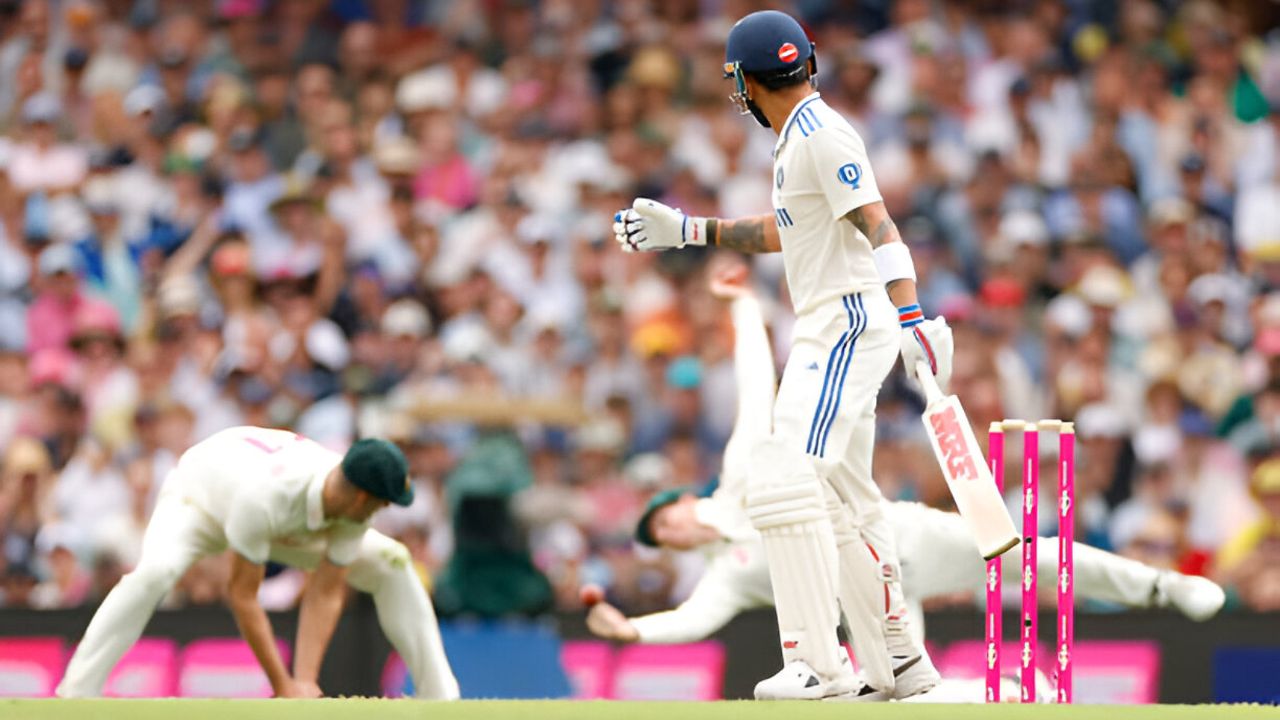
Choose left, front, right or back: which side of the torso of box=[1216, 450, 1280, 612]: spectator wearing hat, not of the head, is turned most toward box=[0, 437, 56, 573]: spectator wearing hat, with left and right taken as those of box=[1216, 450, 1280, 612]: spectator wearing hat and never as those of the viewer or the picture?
right

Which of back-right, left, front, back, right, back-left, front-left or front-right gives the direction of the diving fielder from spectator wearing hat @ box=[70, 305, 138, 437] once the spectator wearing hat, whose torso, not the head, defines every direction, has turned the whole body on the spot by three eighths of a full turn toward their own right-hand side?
back

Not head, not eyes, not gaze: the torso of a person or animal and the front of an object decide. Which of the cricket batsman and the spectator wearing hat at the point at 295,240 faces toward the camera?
the spectator wearing hat

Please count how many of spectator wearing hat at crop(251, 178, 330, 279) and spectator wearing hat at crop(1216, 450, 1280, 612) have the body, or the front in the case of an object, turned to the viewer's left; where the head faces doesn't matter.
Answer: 0

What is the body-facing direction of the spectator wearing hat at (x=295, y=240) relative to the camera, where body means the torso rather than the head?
toward the camera

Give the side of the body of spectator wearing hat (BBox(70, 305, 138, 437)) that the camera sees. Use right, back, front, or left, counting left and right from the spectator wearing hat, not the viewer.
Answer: front

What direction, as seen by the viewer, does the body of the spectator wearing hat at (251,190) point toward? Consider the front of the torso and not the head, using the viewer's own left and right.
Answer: facing the viewer

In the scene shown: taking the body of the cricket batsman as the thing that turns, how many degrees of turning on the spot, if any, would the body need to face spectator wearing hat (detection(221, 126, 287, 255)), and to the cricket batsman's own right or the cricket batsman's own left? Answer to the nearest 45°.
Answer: approximately 45° to the cricket batsman's own right

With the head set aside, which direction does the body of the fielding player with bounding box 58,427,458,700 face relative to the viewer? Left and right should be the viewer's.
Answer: facing the viewer and to the right of the viewer

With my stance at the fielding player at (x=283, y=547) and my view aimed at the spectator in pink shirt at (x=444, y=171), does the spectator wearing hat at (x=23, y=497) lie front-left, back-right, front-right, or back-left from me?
front-left

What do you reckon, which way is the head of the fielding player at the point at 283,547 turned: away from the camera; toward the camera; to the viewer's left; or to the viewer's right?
to the viewer's right
